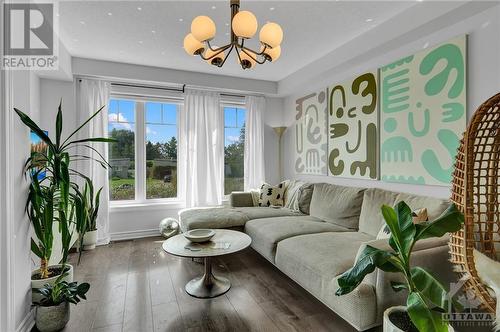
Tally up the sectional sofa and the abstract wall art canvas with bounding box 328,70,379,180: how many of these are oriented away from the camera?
0

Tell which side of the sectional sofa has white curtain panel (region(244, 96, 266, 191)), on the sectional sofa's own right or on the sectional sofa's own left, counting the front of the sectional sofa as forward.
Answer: on the sectional sofa's own right

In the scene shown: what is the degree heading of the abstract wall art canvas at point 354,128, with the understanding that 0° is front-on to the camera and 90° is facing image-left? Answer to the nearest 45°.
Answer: approximately 45°

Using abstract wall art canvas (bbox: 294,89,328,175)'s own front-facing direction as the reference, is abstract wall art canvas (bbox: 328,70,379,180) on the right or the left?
on its left

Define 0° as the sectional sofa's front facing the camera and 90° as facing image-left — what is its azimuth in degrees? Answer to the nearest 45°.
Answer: approximately 45°

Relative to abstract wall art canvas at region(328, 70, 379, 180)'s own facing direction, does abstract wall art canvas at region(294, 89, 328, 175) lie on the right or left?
on its right

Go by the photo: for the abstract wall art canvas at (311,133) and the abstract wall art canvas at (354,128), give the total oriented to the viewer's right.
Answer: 0

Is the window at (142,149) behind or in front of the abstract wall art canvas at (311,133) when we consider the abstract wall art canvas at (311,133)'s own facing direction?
in front
